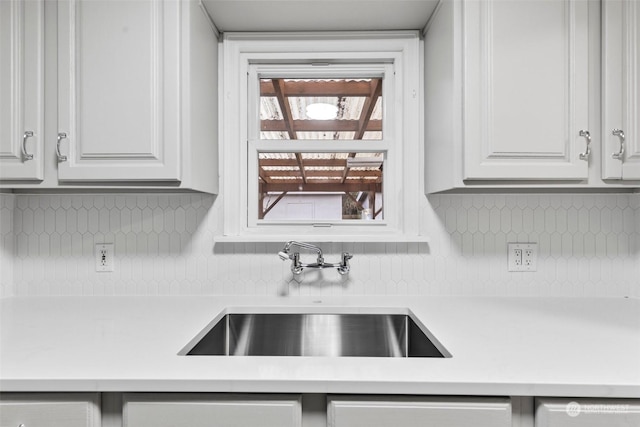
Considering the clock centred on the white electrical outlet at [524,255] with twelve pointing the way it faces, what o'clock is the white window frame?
The white window frame is roughly at 2 o'clock from the white electrical outlet.

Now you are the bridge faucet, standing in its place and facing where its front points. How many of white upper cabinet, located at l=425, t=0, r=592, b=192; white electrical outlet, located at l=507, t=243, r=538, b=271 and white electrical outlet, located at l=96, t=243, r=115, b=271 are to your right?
1

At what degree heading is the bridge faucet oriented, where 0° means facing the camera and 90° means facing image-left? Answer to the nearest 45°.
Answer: approximately 0°

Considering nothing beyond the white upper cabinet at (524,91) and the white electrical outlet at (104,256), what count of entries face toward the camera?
2

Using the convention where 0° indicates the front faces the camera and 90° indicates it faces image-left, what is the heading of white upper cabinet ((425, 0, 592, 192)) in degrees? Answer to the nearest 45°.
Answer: approximately 0°

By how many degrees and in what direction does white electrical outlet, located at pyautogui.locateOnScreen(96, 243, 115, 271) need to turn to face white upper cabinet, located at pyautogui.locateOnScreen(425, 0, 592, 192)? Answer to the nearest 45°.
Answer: approximately 45° to its left

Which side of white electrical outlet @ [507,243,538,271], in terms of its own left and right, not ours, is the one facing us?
front

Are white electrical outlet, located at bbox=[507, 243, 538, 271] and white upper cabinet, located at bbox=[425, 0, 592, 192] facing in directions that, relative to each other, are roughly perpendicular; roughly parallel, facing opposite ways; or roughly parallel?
roughly parallel

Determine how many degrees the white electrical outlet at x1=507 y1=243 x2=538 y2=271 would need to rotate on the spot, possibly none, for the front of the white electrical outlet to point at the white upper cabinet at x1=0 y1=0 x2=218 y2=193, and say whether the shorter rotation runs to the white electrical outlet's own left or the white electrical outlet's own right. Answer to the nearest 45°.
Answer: approximately 45° to the white electrical outlet's own right

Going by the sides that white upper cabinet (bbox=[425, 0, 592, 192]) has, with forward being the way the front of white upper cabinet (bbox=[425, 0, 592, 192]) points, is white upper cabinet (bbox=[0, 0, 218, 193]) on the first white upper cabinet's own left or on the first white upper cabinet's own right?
on the first white upper cabinet's own right

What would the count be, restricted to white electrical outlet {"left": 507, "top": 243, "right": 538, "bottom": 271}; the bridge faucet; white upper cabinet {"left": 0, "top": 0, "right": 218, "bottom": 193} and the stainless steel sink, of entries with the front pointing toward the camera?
4

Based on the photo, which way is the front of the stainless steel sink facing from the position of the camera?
facing the viewer

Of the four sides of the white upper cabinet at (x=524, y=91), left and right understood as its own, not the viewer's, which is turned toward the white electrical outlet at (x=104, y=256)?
right
